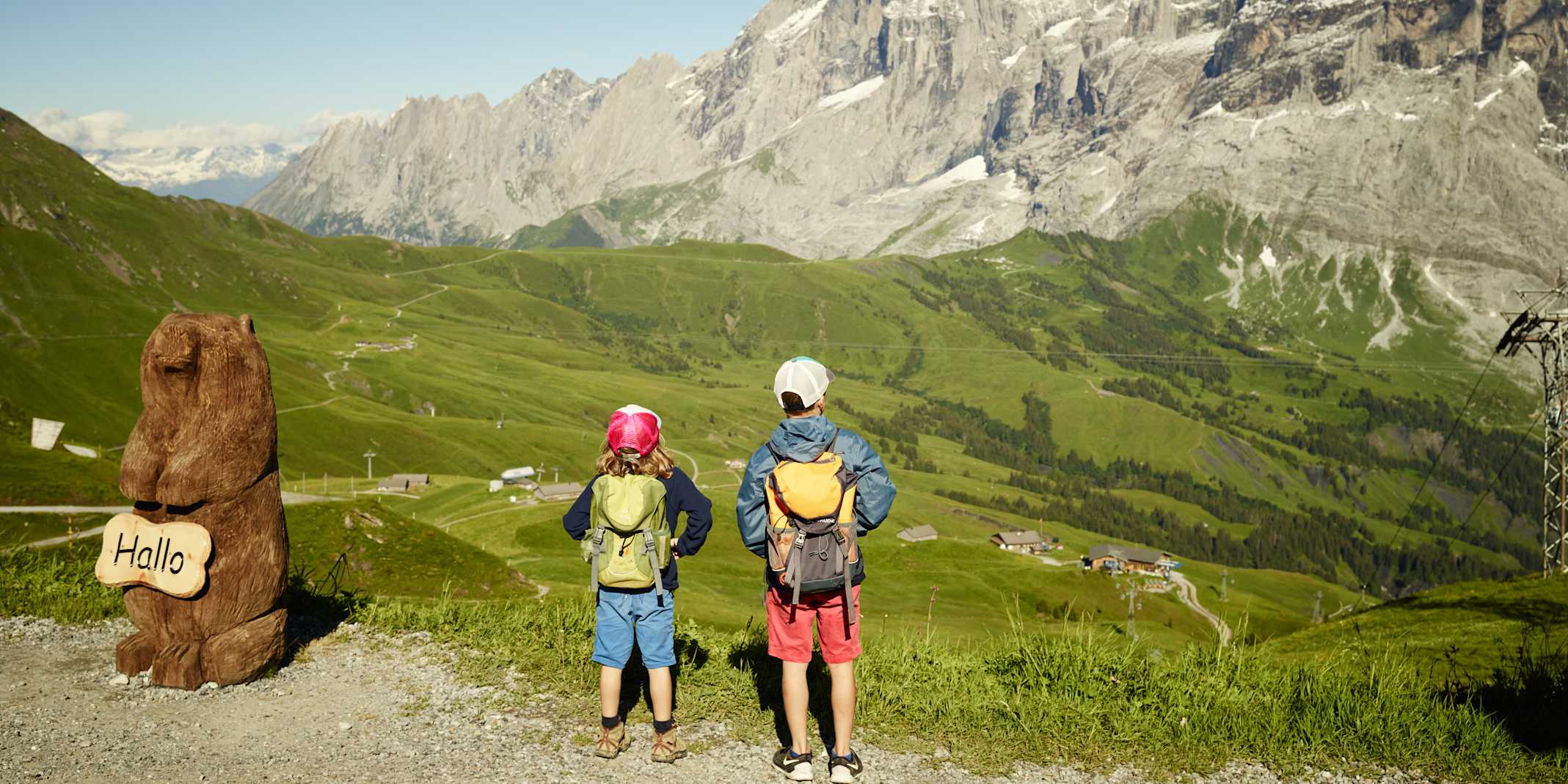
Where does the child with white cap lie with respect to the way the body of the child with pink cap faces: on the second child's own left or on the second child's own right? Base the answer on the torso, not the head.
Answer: on the second child's own right

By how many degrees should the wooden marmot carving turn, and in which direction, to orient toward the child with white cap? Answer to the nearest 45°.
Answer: approximately 90° to its left

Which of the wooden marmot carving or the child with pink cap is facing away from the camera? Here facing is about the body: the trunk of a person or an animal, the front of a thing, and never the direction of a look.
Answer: the child with pink cap

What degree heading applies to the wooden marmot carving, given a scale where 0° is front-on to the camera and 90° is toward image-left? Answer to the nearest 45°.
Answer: approximately 45°

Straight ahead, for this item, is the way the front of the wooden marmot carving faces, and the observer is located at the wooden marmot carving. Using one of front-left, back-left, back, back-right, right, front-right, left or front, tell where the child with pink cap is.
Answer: left

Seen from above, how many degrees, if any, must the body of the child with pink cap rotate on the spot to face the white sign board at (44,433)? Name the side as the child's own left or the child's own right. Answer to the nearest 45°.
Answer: approximately 45° to the child's own left

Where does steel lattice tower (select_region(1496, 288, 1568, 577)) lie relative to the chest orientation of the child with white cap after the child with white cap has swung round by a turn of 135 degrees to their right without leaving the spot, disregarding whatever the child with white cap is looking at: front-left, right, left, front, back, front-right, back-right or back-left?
left

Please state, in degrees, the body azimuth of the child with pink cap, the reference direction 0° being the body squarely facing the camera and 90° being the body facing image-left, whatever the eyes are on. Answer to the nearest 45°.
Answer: approximately 180°

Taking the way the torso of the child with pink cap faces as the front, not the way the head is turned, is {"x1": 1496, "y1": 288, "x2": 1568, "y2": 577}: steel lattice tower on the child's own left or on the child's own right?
on the child's own right

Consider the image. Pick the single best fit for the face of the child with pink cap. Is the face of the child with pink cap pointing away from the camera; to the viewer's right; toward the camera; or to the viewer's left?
away from the camera

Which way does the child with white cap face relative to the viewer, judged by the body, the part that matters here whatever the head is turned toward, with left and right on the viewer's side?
facing away from the viewer

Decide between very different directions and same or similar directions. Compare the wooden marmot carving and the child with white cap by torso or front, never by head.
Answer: very different directions
